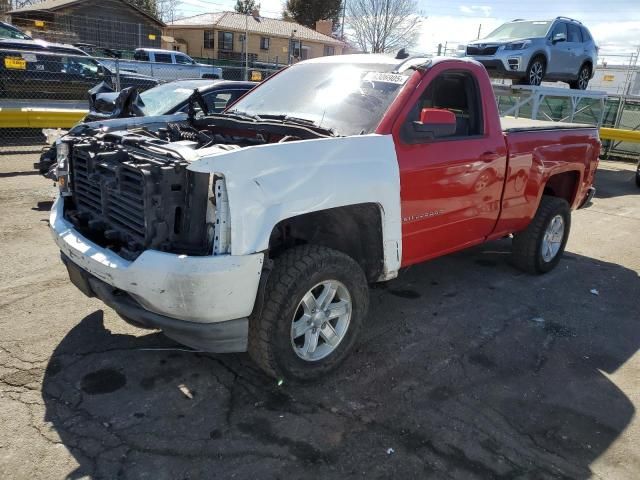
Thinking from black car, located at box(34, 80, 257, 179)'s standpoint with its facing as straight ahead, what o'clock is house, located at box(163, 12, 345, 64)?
The house is roughly at 5 o'clock from the black car.

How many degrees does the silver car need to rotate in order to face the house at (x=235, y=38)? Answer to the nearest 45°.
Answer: approximately 90° to its right

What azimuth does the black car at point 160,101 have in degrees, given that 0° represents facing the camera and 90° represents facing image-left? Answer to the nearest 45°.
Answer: approximately 45°

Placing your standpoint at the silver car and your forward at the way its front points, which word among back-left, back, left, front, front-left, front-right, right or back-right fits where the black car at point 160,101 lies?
front

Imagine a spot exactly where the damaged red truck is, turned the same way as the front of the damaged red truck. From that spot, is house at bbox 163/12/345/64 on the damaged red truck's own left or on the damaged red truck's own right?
on the damaged red truck's own right

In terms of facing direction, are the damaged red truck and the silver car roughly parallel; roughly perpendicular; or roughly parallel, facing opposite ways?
roughly parallel

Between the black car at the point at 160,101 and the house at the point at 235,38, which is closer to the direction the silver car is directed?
the black car

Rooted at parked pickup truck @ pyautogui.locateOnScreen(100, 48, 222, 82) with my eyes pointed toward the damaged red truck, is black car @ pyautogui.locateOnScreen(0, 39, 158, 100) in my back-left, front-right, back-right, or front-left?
front-right

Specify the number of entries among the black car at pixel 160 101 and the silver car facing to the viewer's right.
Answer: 0

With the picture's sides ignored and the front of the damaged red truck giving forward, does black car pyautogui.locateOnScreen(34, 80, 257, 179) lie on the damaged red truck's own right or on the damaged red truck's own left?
on the damaged red truck's own right

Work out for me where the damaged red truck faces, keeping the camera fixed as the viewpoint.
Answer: facing the viewer and to the left of the viewer

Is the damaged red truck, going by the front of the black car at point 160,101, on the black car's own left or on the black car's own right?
on the black car's own left

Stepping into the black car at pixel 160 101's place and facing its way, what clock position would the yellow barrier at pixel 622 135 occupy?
The yellow barrier is roughly at 7 o'clock from the black car.

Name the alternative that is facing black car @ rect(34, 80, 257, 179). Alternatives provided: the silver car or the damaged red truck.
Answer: the silver car

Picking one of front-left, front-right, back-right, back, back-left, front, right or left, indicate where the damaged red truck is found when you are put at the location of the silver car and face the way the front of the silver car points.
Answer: front-left

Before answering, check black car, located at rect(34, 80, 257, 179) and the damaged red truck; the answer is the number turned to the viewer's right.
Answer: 0
